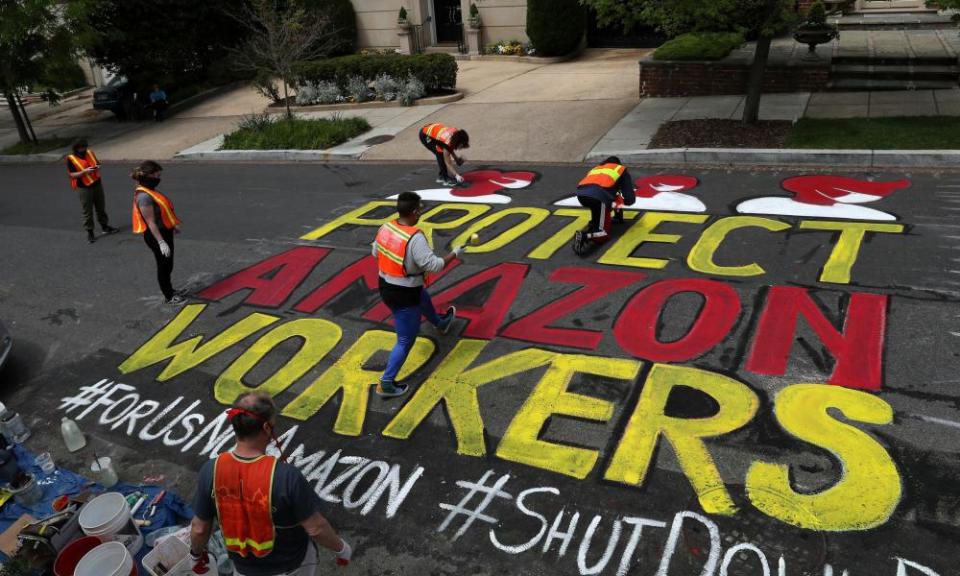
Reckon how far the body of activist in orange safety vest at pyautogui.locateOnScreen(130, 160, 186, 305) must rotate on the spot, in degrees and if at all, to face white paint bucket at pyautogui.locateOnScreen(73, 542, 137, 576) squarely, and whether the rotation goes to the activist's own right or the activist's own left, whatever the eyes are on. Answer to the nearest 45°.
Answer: approximately 90° to the activist's own right

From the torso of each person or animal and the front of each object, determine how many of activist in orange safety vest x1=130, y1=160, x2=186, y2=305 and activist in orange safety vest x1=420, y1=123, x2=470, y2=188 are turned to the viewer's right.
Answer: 2

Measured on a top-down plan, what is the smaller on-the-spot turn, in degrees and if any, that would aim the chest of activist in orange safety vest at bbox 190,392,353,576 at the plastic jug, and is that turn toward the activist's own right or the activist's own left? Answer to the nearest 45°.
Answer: approximately 90° to the activist's own left

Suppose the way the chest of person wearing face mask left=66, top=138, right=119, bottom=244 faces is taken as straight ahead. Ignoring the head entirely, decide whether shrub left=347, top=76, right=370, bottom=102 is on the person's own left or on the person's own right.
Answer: on the person's own left

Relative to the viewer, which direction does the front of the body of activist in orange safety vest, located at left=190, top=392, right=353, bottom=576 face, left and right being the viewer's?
facing away from the viewer and to the right of the viewer

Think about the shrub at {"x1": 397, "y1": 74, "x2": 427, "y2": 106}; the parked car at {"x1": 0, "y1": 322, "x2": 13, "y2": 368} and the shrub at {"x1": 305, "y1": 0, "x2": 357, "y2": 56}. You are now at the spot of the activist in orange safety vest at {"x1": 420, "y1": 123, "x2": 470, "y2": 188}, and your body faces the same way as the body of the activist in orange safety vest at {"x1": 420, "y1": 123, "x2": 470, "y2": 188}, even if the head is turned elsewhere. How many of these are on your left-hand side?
2

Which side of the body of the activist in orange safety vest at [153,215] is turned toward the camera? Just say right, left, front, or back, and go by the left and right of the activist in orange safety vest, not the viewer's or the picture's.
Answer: right

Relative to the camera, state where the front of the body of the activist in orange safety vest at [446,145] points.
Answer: to the viewer's right

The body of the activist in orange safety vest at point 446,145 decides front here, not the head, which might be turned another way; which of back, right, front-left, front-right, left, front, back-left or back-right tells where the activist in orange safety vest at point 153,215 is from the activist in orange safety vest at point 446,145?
back-right
